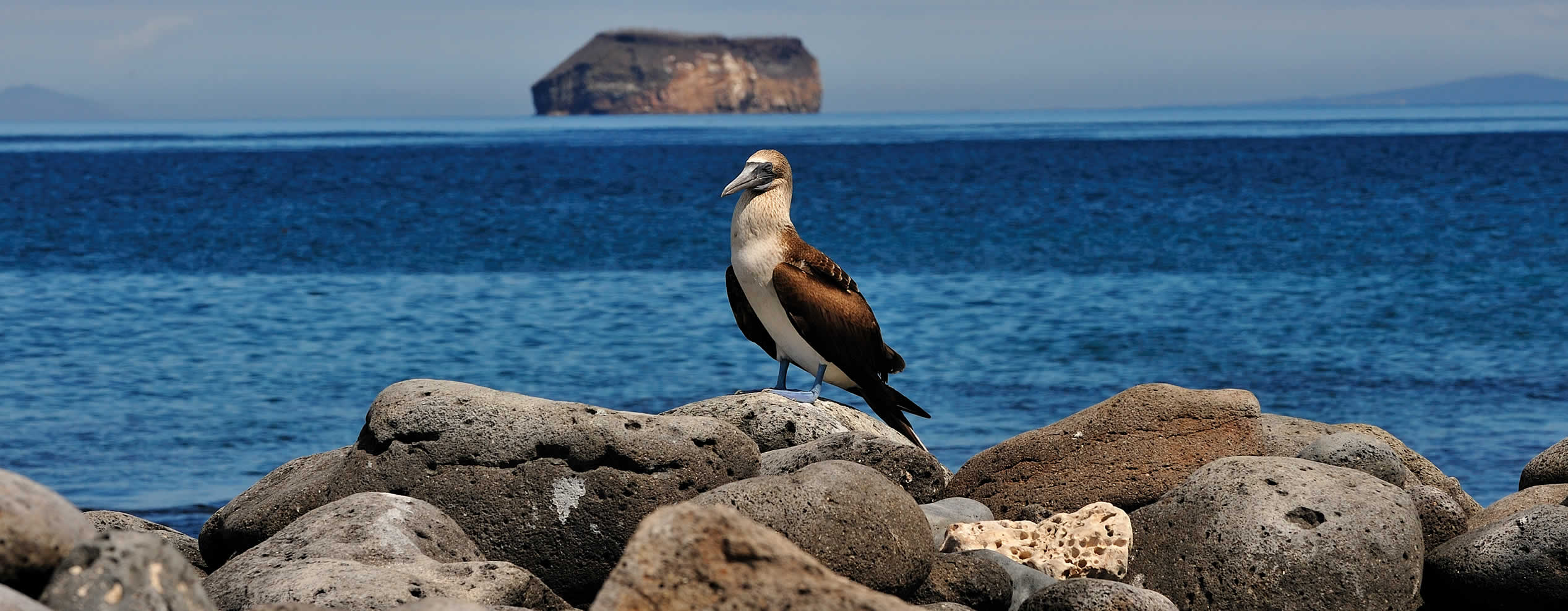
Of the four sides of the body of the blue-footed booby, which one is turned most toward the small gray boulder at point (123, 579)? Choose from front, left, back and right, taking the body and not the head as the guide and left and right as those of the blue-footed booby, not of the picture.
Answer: front

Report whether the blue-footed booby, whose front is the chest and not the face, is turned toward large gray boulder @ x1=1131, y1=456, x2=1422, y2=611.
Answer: no

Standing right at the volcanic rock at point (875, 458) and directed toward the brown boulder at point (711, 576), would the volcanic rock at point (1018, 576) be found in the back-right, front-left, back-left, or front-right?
front-left

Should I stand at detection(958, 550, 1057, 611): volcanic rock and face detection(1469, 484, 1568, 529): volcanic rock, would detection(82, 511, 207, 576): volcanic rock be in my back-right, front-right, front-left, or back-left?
back-left

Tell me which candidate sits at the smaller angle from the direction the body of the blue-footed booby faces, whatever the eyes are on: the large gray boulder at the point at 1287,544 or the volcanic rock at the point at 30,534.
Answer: the volcanic rock

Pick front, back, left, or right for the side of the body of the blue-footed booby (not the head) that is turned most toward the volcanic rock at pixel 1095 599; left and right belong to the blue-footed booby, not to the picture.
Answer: left

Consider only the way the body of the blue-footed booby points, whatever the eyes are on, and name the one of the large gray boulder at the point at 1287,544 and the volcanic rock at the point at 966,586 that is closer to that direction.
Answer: the volcanic rock

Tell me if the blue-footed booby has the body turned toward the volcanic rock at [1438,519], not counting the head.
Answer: no

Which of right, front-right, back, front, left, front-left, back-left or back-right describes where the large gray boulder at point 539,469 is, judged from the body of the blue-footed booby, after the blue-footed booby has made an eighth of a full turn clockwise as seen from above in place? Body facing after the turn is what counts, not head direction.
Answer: front-left

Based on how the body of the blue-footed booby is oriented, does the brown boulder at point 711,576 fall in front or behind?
in front

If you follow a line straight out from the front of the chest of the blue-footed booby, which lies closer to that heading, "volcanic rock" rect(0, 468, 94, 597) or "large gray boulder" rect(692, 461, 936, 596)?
the volcanic rock

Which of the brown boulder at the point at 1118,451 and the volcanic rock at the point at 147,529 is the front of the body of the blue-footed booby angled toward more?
the volcanic rock

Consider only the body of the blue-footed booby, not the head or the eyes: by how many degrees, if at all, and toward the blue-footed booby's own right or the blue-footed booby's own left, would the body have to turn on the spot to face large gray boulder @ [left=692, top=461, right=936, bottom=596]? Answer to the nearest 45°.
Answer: approximately 45° to the blue-footed booby's own left

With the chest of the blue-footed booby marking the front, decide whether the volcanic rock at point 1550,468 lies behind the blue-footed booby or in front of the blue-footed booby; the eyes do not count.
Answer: behind

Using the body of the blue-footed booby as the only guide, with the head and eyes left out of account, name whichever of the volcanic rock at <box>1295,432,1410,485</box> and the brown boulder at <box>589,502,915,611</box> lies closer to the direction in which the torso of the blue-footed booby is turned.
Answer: the brown boulder

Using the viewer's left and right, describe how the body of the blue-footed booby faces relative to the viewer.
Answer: facing the viewer and to the left of the viewer

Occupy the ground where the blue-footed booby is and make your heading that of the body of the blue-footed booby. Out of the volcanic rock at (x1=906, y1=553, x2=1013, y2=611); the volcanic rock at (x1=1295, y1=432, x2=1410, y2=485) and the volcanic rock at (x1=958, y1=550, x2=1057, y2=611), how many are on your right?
0

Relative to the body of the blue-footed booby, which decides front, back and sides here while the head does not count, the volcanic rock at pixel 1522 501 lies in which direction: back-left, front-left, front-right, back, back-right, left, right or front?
back-left
